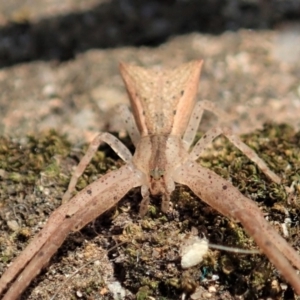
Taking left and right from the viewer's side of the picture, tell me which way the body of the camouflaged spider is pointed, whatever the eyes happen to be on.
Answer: facing the viewer
